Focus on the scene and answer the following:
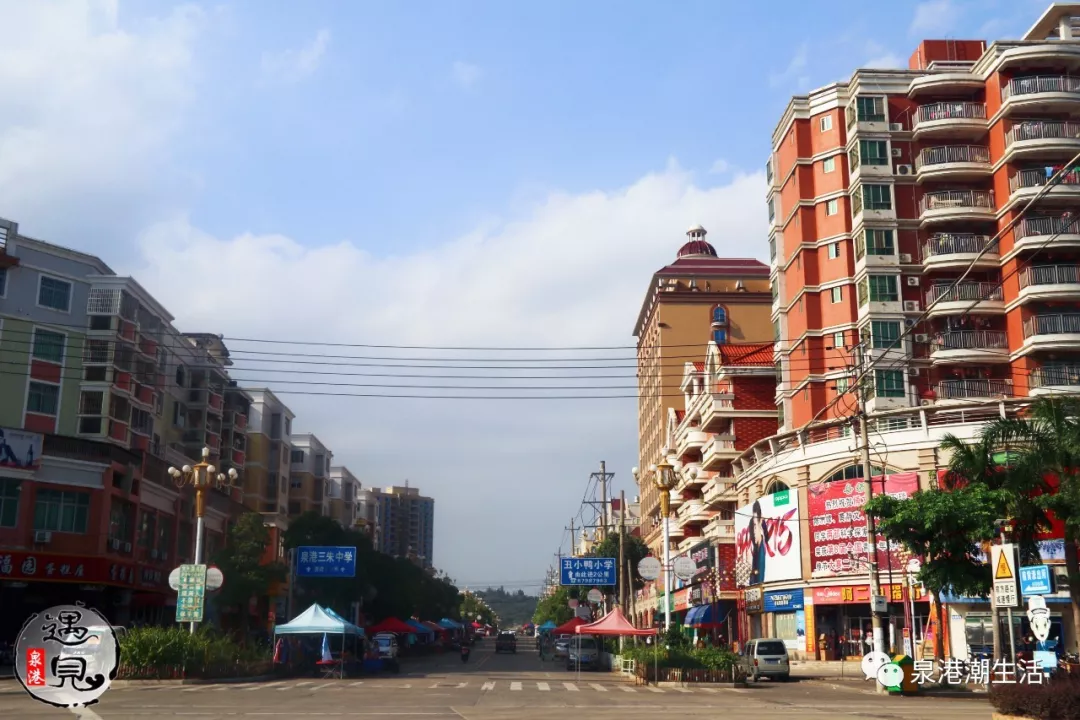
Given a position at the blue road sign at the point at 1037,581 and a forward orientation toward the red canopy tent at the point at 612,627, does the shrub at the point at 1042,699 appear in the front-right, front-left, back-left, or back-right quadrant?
back-left

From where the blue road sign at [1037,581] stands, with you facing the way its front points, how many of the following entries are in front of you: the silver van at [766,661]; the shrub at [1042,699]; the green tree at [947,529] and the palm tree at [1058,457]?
1

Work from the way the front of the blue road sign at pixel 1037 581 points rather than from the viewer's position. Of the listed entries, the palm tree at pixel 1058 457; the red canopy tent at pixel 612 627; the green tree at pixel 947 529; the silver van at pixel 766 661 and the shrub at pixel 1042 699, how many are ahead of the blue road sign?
1

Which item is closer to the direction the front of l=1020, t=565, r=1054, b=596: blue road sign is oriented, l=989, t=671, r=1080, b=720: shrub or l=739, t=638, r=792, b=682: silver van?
the shrub

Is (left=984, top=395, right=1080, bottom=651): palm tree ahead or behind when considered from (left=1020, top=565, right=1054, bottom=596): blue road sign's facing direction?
behind

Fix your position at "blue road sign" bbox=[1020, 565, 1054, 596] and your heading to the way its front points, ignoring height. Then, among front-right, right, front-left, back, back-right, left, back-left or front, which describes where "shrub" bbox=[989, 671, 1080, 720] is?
front

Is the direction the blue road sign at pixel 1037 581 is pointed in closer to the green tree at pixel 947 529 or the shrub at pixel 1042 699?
the shrub

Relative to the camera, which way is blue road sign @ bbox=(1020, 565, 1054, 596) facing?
toward the camera

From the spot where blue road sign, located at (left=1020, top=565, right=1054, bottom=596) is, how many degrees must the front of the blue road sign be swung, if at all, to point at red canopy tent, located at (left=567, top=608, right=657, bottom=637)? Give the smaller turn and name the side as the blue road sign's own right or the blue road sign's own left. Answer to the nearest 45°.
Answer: approximately 135° to the blue road sign's own right
